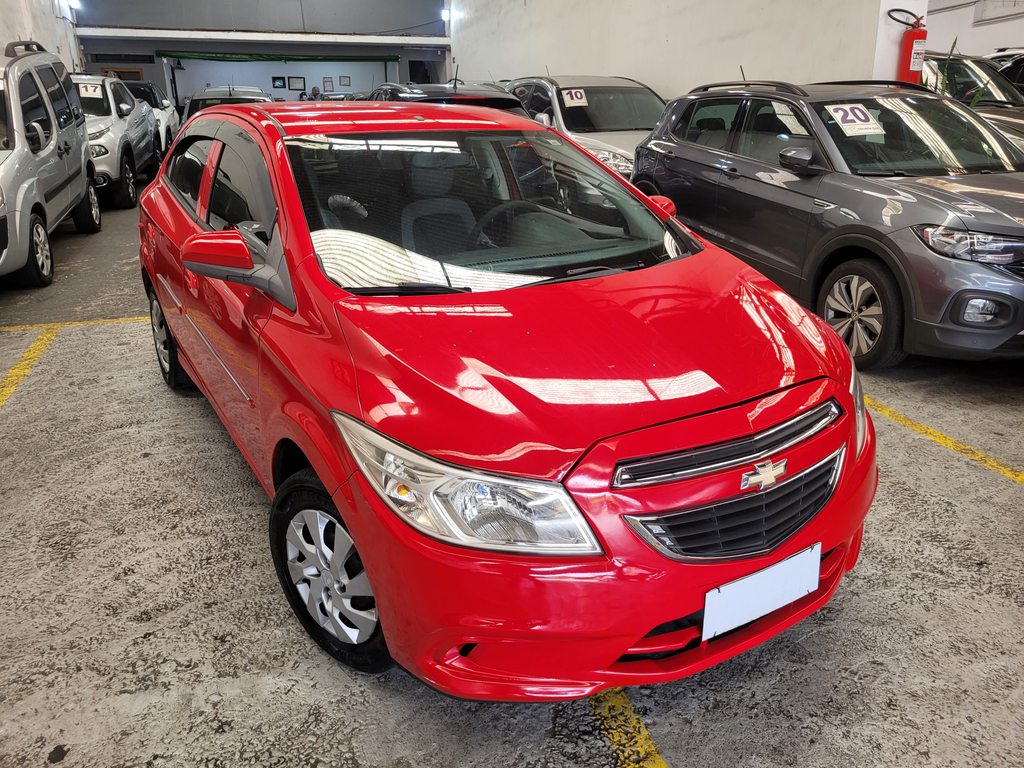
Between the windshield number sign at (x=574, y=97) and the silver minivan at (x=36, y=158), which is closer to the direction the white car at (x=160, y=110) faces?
the silver minivan

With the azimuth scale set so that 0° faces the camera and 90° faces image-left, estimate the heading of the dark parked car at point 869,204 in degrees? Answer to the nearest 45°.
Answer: approximately 315°

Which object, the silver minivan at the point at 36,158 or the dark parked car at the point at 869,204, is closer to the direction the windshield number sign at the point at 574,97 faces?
the dark parked car

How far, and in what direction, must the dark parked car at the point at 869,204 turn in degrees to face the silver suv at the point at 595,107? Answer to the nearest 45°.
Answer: approximately 180°

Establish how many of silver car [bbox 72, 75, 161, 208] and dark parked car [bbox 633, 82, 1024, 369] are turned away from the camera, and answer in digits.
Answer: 0

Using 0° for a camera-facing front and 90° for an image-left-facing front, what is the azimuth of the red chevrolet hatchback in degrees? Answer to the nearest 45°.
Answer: approximately 315°

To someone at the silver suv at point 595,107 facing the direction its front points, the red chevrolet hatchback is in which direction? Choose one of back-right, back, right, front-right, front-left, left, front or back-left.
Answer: front-right

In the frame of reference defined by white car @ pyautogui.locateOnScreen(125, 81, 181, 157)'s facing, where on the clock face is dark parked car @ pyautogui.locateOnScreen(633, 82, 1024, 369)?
The dark parked car is roughly at 10 o'clock from the white car.

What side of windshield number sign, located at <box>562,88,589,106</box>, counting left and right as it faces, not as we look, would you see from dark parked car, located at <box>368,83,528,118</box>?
right

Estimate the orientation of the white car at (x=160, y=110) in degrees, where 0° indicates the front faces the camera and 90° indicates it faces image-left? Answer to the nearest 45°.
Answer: approximately 45°

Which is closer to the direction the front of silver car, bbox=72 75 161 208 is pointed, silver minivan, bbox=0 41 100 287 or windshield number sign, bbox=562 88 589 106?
the silver minivan

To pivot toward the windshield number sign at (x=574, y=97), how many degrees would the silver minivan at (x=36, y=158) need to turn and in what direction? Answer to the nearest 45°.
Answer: approximately 135° to its left

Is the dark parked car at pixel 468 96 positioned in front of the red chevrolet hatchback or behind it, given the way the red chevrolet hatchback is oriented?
behind

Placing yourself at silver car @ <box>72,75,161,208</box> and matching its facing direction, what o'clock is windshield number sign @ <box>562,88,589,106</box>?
The windshield number sign is roughly at 9 o'clock from the silver car.

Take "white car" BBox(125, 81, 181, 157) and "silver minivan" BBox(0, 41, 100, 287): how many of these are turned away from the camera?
0
